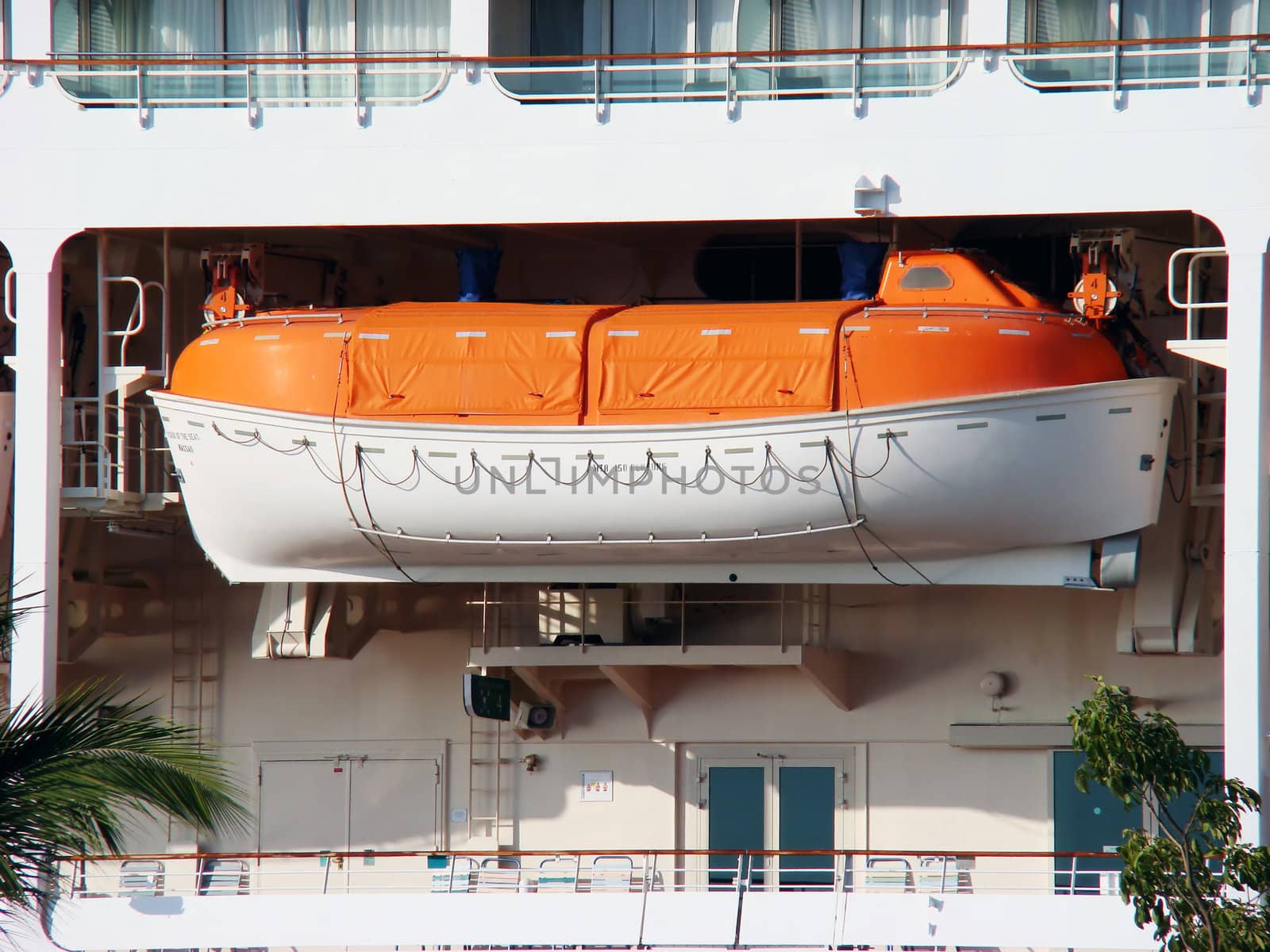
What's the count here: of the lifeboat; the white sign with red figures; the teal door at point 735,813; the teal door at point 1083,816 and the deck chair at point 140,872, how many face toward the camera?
4

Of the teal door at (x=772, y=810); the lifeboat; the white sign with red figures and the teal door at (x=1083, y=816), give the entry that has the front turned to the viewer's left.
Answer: the lifeboat

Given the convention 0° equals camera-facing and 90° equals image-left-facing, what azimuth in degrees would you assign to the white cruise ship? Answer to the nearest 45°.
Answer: approximately 90°

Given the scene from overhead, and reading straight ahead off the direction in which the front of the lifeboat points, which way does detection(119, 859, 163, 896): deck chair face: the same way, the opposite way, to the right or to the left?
to the left

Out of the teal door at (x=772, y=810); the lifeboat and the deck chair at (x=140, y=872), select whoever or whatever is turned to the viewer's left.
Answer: the lifeboat

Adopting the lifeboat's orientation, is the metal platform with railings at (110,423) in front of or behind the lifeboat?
in front

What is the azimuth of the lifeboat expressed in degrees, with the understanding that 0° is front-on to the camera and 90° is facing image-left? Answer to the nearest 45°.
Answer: approximately 90°

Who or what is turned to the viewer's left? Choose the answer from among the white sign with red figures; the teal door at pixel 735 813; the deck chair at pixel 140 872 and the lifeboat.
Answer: the lifeboat

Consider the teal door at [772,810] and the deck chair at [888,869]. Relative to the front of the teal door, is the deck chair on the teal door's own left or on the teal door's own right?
on the teal door's own left

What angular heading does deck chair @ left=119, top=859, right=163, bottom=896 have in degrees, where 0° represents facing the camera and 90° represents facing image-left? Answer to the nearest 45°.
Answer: approximately 0°

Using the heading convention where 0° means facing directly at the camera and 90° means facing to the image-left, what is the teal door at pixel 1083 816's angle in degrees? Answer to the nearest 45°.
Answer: approximately 0°

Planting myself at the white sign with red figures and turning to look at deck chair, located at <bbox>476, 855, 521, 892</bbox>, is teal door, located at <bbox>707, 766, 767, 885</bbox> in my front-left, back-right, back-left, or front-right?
back-left

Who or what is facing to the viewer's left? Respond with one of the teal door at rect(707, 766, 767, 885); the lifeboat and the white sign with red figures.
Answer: the lifeboat
